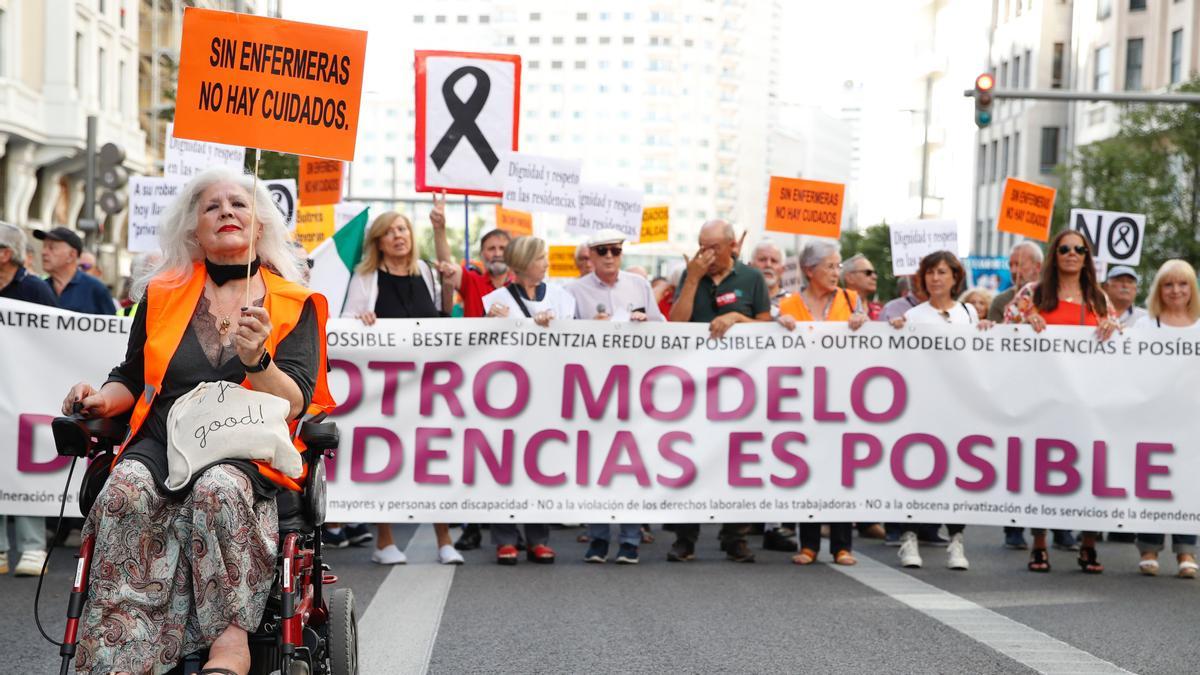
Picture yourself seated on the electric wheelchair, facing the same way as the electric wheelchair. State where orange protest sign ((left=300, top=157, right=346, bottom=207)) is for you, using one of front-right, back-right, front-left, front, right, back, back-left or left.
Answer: back

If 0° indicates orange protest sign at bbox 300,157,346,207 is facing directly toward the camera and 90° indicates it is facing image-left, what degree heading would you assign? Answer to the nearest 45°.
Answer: approximately 0°

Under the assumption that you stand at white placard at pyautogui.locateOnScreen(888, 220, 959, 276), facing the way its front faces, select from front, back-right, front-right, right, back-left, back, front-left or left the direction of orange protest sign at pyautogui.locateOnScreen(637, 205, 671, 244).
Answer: back-right

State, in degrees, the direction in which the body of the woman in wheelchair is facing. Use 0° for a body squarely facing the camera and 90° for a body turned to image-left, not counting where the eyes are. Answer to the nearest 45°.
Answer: approximately 0°
